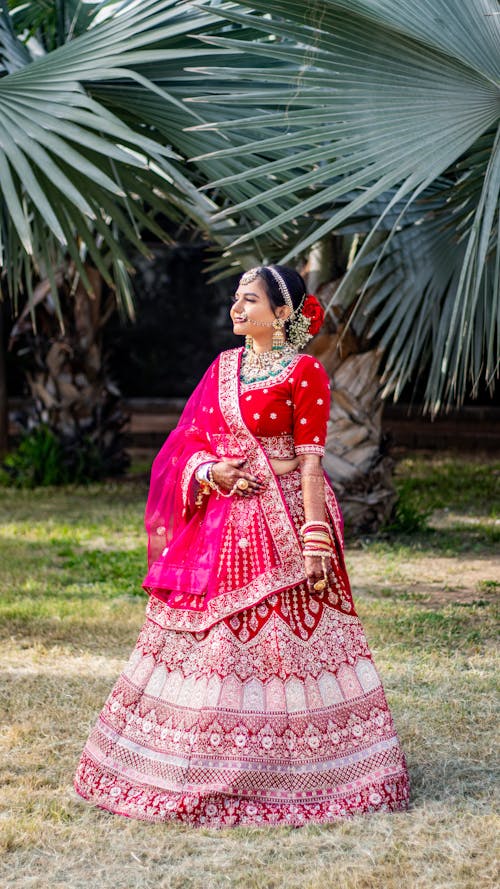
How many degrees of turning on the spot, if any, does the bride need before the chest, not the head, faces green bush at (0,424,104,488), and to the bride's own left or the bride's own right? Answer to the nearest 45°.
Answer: approximately 135° to the bride's own right

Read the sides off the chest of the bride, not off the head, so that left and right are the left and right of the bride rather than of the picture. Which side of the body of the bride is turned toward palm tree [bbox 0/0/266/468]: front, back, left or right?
right

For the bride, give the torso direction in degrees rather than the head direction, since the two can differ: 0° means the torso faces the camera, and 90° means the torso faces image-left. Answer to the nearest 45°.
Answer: approximately 45°
